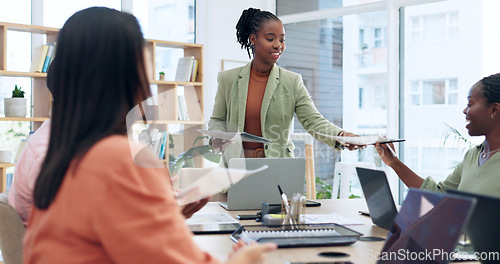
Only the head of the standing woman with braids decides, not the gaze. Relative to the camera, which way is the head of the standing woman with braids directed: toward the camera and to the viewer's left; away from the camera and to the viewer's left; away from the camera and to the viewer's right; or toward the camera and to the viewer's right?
toward the camera and to the viewer's right

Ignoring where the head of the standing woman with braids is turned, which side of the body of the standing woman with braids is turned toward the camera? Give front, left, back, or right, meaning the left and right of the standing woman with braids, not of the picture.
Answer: front

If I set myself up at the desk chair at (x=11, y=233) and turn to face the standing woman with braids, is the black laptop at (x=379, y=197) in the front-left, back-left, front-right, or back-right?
front-right

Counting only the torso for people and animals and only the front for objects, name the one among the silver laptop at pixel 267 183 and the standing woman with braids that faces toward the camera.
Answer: the standing woman with braids

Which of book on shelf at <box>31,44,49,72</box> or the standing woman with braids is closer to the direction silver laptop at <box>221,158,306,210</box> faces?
the standing woman with braids

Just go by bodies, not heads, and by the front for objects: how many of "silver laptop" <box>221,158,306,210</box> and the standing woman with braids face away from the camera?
1

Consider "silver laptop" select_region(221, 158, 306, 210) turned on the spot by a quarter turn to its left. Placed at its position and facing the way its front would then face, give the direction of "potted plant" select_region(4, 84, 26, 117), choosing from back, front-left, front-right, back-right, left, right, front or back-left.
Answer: front-right

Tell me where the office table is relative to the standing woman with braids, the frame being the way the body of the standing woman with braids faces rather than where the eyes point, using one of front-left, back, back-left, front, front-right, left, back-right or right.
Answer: front

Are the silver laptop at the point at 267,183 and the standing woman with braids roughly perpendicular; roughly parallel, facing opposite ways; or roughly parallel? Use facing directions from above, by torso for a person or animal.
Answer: roughly parallel, facing opposite ways

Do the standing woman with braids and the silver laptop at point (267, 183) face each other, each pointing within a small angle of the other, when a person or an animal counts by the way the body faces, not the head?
yes

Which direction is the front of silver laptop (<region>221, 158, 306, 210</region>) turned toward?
away from the camera

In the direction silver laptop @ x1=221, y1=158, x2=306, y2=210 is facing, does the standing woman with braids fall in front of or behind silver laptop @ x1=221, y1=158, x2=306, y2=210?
in front
